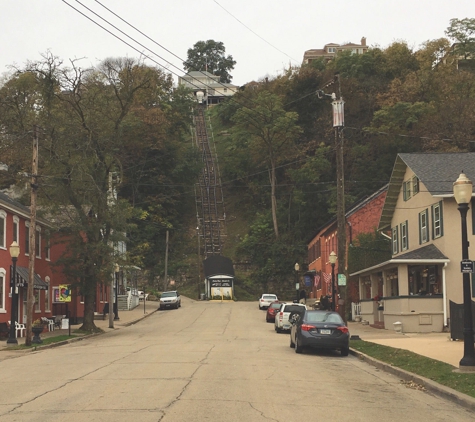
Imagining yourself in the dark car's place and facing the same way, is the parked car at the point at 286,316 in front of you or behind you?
in front

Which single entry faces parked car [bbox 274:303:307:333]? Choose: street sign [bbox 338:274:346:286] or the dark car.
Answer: the dark car

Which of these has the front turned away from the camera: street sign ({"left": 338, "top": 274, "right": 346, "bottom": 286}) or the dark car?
the dark car

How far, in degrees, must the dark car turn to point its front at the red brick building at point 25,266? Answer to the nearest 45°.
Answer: approximately 45° to its left

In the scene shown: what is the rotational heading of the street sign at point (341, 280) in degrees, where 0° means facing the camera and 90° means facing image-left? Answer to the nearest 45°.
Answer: approximately 0°

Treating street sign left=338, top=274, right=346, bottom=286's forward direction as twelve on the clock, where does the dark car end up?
The dark car is roughly at 12 o'clock from the street sign.

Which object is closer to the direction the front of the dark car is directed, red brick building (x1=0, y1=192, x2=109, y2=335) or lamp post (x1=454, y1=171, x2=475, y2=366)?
the red brick building

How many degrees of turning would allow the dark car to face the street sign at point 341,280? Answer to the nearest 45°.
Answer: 0° — it already faces it

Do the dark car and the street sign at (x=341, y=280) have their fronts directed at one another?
yes

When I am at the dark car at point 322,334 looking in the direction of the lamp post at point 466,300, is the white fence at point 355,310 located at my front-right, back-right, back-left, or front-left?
back-left

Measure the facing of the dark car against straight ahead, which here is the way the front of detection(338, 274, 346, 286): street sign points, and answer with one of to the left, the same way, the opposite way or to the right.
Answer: the opposite way

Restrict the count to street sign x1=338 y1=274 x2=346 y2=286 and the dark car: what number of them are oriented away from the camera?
1

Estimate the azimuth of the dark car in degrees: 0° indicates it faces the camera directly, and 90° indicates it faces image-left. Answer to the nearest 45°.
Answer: approximately 180°
